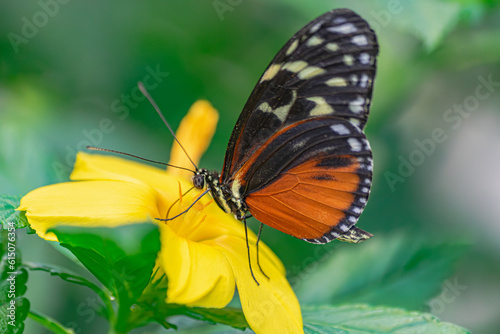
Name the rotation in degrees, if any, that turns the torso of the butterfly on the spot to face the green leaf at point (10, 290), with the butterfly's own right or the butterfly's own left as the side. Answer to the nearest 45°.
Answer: approximately 45° to the butterfly's own left

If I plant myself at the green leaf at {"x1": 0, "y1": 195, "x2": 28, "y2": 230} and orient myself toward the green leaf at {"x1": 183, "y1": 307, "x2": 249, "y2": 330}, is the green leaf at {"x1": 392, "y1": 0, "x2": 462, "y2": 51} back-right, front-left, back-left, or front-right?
front-left

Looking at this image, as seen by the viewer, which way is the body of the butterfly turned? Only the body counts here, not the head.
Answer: to the viewer's left
